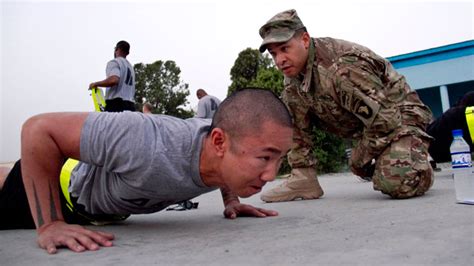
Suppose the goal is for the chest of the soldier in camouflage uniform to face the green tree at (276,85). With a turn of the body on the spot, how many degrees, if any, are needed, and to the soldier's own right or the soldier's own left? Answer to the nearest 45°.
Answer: approximately 135° to the soldier's own right

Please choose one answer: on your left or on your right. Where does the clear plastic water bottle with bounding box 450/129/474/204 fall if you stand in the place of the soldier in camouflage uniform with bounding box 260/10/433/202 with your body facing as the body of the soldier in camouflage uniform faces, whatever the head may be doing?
on your left

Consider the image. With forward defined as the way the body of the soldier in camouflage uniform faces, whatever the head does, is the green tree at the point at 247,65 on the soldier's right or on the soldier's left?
on the soldier's right

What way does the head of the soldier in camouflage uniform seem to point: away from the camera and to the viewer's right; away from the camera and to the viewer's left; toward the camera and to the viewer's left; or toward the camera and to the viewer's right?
toward the camera and to the viewer's left

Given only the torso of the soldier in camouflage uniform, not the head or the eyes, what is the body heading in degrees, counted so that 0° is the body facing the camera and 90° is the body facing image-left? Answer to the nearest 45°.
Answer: approximately 45°

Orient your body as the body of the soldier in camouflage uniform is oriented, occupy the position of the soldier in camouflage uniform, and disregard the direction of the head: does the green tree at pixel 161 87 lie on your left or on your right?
on your right

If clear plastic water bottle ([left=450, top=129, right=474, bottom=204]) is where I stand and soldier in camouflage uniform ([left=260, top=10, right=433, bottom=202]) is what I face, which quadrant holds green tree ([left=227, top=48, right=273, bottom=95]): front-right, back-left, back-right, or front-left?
front-right
